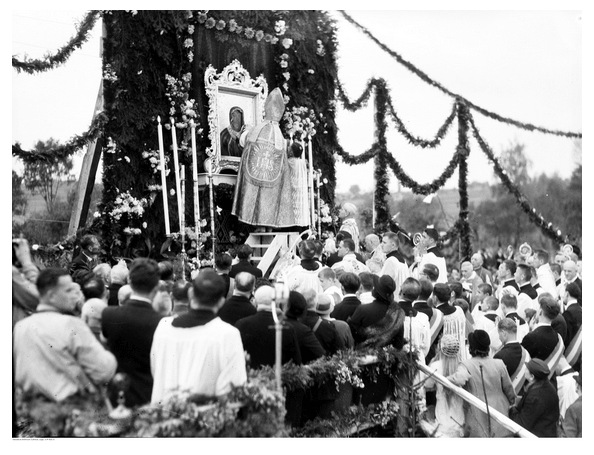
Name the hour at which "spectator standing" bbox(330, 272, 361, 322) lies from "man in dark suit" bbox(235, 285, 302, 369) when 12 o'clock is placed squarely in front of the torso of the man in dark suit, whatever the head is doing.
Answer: The spectator standing is roughly at 1 o'clock from the man in dark suit.

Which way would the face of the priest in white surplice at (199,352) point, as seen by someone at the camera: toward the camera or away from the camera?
away from the camera

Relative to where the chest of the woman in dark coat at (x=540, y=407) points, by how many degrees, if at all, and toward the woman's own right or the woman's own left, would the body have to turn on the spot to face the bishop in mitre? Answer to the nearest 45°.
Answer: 0° — they already face them

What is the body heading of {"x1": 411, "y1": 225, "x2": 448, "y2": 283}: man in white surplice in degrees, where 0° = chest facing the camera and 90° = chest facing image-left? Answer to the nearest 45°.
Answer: approximately 90°

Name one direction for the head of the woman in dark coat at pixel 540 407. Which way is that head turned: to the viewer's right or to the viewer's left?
to the viewer's left

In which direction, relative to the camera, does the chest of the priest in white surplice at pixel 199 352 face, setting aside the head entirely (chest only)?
away from the camera

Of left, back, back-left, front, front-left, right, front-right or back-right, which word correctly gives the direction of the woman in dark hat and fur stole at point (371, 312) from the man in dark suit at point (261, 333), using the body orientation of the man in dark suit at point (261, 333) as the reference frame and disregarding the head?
front-right

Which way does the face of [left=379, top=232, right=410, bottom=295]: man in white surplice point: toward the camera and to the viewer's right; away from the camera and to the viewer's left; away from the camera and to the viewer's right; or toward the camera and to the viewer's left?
toward the camera and to the viewer's left

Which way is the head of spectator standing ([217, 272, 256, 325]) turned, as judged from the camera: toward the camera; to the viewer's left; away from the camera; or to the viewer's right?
away from the camera

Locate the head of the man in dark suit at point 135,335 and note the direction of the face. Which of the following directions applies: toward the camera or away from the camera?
away from the camera

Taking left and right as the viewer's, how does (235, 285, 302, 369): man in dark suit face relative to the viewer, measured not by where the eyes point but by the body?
facing away from the viewer

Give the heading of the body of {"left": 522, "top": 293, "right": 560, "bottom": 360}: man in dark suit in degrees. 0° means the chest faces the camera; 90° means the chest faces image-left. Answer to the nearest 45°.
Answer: approximately 135°

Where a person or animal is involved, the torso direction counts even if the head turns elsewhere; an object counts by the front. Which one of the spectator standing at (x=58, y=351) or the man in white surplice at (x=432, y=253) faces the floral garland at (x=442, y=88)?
the spectator standing

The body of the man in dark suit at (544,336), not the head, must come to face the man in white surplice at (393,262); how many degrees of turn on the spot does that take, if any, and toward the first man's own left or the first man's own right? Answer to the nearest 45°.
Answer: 0° — they already face them

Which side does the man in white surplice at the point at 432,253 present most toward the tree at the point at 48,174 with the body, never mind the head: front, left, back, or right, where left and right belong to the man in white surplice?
front

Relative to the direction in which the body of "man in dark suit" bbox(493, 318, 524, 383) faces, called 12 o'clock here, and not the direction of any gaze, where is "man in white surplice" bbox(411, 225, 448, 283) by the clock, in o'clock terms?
The man in white surplice is roughly at 1 o'clock from the man in dark suit.
